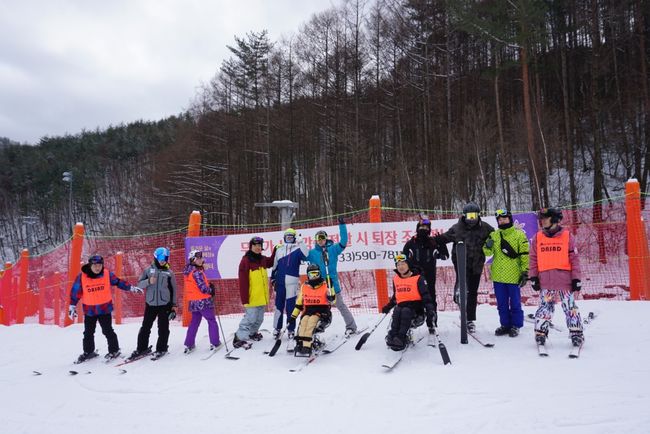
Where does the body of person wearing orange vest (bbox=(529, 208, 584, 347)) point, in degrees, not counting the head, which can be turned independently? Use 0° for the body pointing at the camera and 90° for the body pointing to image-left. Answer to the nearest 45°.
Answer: approximately 0°

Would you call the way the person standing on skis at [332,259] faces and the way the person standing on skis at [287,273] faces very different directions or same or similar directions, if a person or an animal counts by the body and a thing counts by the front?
same or similar directions

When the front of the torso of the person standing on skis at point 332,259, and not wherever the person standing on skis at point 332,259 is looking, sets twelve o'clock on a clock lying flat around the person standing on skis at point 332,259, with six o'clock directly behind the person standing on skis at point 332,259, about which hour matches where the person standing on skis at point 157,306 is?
the person standing on skis at point 157,306 is roughly at 3 o'clock from the person standing on skis at point 332,259.

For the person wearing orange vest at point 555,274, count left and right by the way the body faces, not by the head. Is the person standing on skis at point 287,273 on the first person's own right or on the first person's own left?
on the first person's own right

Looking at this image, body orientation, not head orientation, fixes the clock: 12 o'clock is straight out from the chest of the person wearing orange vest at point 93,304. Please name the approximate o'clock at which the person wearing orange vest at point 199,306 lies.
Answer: the person wearing orange vest at point 199,306 is roughly at 10 o'clock from the person wearing orange vest at point 93,304.

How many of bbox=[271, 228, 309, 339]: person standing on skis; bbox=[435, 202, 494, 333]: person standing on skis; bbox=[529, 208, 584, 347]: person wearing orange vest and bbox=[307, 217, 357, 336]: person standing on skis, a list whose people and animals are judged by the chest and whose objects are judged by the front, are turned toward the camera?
4

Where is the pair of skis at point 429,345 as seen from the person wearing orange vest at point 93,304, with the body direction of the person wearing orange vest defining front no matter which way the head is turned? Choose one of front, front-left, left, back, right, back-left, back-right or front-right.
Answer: front-left

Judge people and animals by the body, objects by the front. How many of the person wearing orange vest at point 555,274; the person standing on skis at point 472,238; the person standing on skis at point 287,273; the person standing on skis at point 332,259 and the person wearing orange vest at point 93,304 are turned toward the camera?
5

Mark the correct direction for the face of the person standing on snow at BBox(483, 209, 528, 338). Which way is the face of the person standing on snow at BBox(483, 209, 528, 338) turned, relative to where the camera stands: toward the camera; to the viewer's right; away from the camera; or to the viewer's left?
toward the camera

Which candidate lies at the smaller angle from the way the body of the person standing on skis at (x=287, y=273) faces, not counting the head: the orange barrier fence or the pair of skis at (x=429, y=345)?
the pair of skis

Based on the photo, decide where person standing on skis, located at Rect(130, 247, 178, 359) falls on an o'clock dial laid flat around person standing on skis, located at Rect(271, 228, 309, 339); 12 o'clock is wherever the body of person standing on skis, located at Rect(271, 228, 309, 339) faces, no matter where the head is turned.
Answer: person standing on skis, located at Rect(130, 247, 178, 359) is roughly at 3 o'clock from person standing on skis, located at Rect(271, 228, 309, 339).

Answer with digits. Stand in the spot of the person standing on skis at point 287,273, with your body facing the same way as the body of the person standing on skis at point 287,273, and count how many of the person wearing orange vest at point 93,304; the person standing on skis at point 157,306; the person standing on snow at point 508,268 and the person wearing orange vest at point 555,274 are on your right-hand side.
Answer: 2

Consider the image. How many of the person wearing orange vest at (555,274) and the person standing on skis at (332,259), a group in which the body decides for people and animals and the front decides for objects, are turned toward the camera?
2

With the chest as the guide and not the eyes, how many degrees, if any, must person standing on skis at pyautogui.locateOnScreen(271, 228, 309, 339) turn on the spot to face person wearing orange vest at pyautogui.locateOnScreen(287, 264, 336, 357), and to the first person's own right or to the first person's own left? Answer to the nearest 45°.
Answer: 0° — they already face them

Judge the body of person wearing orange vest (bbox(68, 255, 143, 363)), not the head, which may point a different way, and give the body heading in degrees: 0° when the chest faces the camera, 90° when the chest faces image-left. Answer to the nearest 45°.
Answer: approximately 0°

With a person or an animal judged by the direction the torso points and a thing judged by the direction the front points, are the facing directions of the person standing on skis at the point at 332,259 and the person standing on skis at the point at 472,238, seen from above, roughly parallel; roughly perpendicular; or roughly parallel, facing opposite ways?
roughly parallel

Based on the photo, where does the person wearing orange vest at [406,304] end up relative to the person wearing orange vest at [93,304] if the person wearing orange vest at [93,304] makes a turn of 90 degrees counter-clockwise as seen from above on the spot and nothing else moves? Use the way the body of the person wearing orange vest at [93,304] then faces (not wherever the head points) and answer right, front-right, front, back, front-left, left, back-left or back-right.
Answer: front-right

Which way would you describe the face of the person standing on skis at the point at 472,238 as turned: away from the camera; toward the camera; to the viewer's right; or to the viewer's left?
toward the camera
